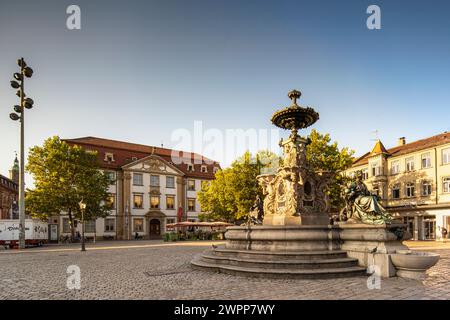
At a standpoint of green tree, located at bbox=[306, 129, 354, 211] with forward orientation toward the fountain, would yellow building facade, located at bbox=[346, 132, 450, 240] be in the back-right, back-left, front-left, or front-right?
back-left

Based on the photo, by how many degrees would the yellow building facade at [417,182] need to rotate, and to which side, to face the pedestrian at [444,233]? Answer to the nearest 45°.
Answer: approximately 45° to its left

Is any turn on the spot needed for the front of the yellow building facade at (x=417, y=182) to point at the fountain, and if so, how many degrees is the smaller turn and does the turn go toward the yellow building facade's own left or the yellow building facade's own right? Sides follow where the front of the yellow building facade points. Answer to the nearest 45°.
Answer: approximately 45° to the yellow building facade's own left

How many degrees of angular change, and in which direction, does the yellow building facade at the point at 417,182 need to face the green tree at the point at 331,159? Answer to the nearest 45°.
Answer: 0° — it already faces it

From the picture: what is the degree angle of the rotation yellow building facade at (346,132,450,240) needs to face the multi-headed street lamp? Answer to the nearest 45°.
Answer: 0° — it already faces it

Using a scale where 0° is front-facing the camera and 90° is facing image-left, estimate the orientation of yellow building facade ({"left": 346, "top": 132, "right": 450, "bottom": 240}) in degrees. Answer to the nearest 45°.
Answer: approximately 45°

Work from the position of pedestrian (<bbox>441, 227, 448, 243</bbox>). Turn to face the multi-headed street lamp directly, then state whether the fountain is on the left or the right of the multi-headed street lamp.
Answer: left
